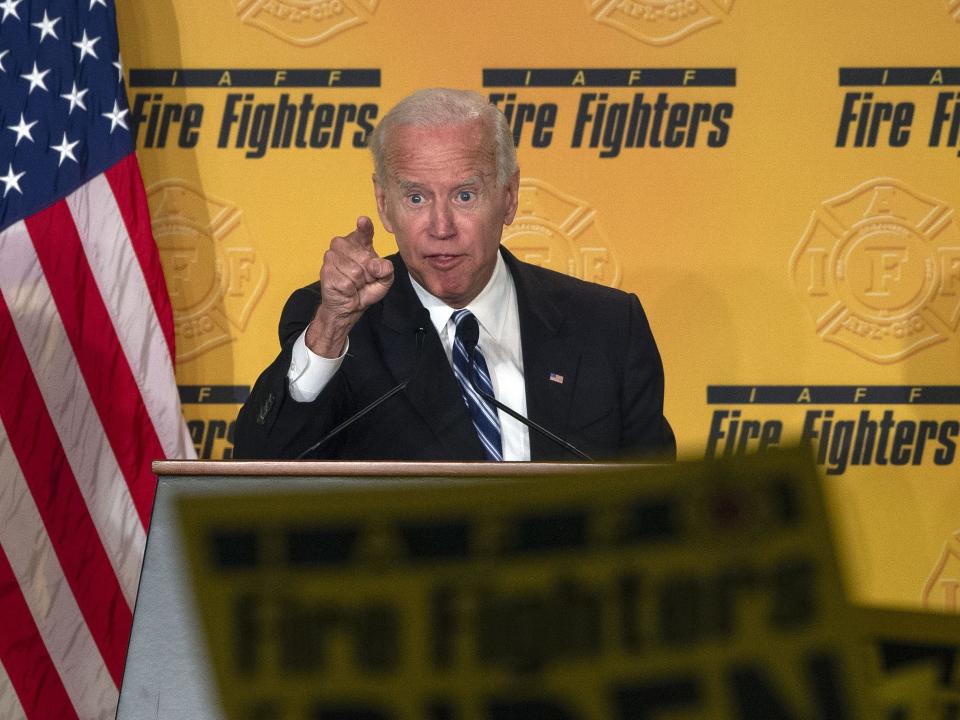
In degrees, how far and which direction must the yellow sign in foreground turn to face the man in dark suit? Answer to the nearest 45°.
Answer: approximately 180°

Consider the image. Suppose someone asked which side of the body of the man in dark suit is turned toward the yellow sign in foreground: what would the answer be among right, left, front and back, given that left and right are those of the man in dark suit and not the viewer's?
front

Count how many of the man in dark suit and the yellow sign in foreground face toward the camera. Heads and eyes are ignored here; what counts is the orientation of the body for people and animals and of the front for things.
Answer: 2

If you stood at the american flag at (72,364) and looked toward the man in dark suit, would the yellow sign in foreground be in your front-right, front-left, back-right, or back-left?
front-right

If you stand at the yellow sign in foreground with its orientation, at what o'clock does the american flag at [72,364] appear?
The american flag is roughly at 5 o'clock from the yellow sign in foreground.

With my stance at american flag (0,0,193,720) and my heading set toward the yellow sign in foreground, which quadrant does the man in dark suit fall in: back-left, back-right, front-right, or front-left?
front-left

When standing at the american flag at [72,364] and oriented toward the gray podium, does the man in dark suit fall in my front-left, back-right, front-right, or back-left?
front-left

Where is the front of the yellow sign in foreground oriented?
toward the camera

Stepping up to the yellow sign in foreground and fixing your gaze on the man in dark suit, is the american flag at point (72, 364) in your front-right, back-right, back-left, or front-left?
front-left
